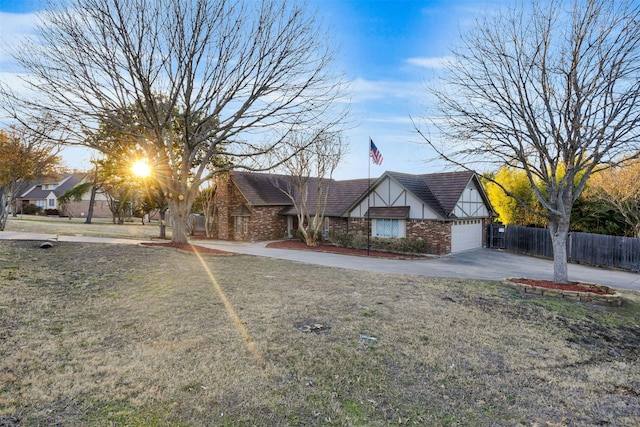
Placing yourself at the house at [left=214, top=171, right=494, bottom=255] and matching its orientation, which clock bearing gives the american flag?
The american flag is roughly at 11 o'clock from the house.

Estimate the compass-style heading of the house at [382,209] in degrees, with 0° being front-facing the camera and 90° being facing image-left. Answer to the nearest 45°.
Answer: approximately 45°

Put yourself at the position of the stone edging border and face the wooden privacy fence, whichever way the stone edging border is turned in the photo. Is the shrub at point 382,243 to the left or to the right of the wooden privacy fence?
left

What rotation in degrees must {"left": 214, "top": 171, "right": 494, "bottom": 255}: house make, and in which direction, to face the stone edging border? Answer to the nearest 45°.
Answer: approximately 45° to its left

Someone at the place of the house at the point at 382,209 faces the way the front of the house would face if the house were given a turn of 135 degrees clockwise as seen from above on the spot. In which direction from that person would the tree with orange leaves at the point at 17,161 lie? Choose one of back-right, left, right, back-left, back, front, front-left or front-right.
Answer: left

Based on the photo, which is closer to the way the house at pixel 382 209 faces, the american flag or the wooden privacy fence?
the american flag

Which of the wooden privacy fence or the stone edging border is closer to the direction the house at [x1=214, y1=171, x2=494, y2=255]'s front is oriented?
the stone edging border

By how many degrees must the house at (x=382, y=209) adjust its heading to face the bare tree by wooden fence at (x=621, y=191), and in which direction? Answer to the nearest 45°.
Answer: approximately 135° to its left
